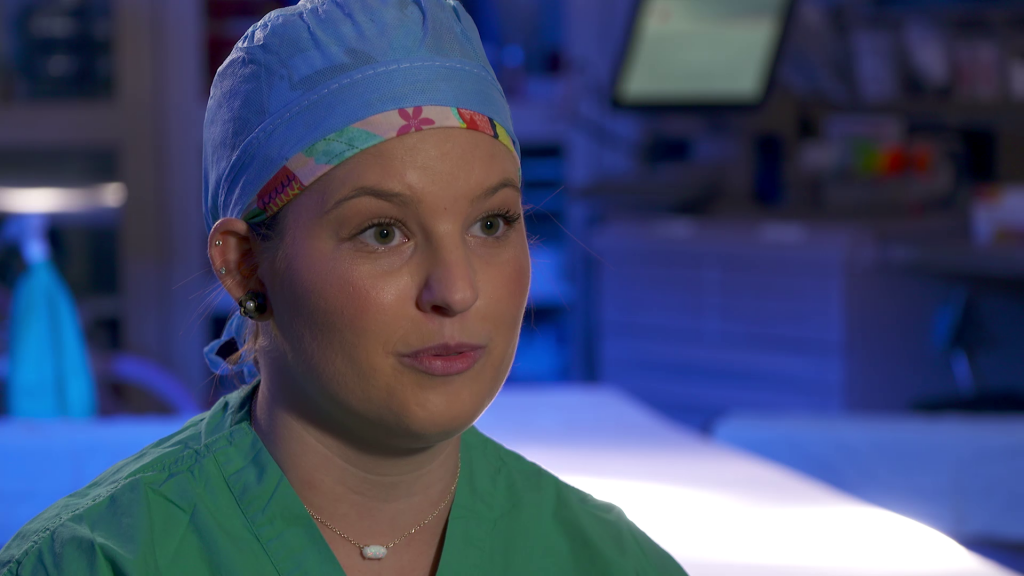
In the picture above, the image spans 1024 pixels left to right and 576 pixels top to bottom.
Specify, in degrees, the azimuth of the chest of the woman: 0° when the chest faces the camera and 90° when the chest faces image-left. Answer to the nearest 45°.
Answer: approximately 315°

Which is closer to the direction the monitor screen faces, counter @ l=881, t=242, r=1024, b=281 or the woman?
the woman

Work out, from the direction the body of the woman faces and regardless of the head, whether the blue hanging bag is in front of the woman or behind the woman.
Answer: behind

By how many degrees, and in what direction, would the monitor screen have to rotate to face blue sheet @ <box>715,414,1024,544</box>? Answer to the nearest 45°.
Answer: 0° — it already faces it

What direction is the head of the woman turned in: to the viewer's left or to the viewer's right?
to the viewer's right

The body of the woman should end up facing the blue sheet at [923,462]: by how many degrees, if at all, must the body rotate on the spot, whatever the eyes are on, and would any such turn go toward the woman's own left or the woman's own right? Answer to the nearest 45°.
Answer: approximately 90° to the woman's own left

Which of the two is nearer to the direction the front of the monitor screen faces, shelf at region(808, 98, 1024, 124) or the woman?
the woman

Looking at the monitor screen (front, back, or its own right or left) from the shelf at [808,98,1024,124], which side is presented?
left
